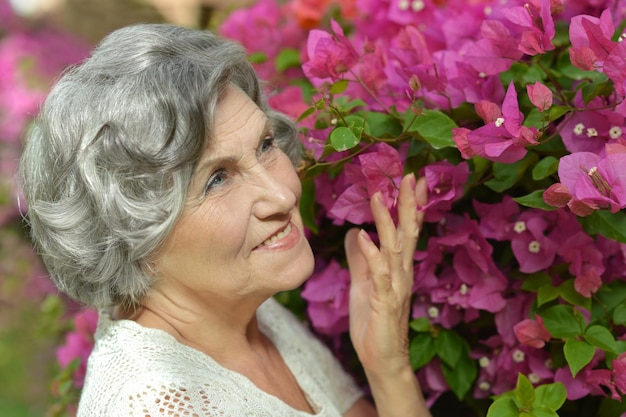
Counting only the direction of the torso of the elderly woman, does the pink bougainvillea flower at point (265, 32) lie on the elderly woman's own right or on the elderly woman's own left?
on the elderly woman's own left

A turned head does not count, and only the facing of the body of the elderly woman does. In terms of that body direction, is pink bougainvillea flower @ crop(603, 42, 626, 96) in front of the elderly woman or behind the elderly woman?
in front

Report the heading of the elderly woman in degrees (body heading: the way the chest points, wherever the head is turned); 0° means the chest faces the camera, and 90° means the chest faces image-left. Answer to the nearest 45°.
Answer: approximately 315°

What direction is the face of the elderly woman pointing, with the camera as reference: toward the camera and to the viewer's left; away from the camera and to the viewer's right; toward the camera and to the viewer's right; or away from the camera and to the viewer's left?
toward the camera and to the viewer's right
